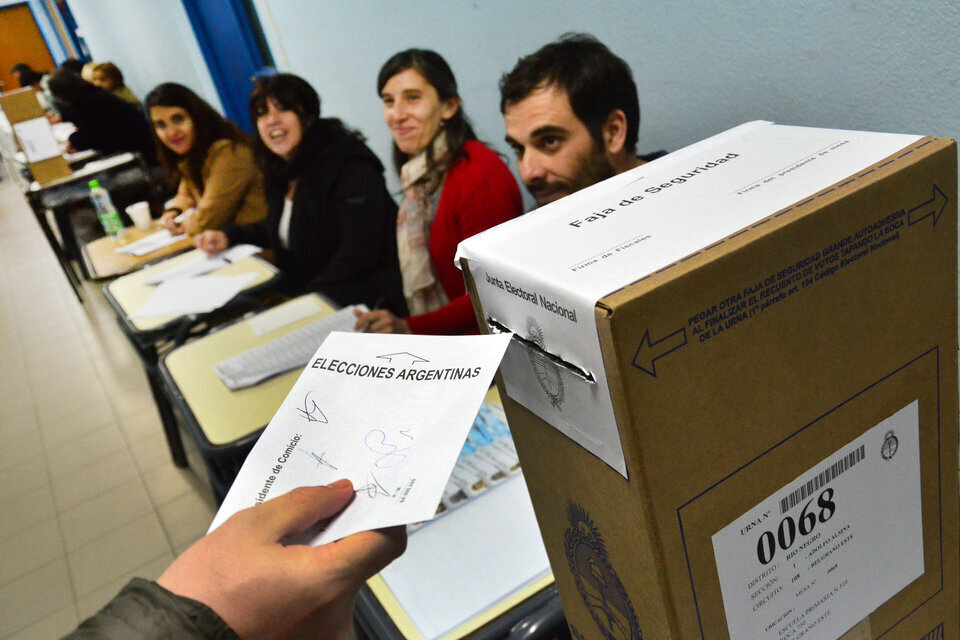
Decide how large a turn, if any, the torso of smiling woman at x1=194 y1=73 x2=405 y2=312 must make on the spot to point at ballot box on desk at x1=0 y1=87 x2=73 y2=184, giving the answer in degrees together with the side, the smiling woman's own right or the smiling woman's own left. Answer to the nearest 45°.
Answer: approximately 90° to the smiling woman's own right

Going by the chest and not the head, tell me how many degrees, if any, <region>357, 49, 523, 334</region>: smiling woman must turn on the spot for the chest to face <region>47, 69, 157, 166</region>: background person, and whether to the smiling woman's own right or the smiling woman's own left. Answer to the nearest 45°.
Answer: approximately 90° to the smiling woman's own right

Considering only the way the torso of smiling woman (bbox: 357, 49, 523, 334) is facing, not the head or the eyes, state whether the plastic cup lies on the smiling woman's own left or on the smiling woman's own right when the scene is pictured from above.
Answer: on the smiling woman's own right

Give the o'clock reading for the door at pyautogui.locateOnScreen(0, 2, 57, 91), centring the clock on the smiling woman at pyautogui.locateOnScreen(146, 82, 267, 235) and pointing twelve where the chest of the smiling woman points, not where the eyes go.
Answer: The door is roughly at 4 o'clock from the smiling woman.

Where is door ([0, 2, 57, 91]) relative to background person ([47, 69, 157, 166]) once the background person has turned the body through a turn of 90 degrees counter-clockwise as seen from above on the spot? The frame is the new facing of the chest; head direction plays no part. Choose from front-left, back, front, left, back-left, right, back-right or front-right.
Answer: back

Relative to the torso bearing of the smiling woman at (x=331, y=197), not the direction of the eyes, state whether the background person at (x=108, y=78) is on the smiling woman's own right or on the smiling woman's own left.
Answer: on the smiling woman's own right

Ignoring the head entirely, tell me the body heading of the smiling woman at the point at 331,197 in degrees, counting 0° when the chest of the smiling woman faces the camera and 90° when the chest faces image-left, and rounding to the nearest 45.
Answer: approximately 45°

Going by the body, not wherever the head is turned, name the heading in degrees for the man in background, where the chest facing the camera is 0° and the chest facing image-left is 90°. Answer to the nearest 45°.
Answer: approximately 45°

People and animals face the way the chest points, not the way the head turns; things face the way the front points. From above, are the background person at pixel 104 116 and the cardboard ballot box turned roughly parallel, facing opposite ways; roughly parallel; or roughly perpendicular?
roughly perpendicular

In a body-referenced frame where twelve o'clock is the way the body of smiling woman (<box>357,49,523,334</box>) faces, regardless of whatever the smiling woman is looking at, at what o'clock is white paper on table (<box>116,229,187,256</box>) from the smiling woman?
The white paper on table is roughly at 3 o'clock from the smiling woman.

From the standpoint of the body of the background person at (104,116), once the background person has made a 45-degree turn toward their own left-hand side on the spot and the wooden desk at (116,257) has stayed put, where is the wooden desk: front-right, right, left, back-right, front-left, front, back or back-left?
front-left

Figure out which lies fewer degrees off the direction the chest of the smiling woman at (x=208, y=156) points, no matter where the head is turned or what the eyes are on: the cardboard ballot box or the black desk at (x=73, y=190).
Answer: the cardboard ballot box

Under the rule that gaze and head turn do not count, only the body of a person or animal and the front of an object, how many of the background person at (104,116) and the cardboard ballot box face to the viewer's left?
1
